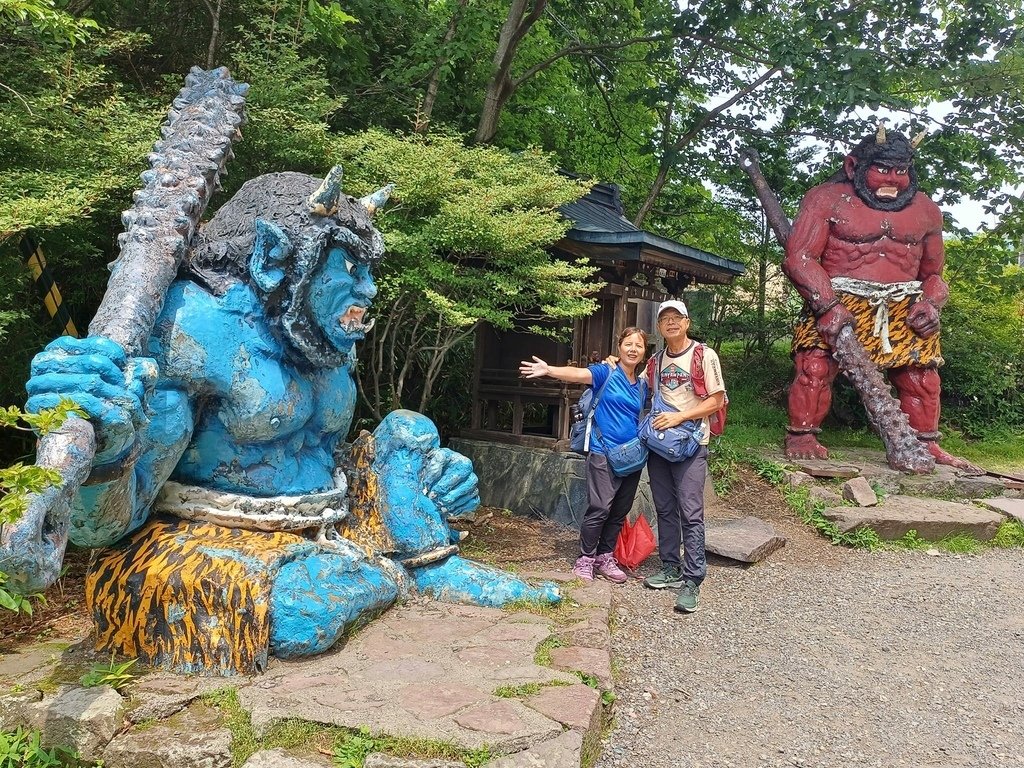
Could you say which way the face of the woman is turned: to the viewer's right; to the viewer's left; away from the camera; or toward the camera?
toward the camera

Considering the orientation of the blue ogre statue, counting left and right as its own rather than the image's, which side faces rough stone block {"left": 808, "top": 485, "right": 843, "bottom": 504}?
left

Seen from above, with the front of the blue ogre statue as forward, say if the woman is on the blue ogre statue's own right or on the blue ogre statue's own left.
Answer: on the blue ogre statue's own left

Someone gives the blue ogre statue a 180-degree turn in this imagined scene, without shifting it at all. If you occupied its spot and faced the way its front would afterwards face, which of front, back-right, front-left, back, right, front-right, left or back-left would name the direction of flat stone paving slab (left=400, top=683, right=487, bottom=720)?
back

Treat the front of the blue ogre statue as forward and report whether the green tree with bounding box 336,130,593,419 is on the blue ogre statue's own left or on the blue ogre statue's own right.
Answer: on the blue ogre statue's own left

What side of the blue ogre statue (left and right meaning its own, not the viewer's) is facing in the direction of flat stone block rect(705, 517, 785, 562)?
left

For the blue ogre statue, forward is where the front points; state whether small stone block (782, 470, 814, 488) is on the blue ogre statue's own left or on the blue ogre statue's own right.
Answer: on the blue ogre statue's own left

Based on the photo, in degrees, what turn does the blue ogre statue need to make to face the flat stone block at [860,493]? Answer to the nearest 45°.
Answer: approximately 90° to its left

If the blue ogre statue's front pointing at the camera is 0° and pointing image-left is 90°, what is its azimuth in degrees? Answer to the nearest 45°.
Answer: approximately 315°

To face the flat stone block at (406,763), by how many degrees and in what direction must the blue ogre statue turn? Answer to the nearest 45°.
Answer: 0° — it already faces it

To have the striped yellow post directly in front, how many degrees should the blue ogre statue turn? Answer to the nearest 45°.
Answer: approximately 180°

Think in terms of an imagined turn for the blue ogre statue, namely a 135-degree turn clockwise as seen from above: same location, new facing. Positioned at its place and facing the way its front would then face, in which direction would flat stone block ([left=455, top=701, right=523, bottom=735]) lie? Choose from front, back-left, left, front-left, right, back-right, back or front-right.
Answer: back-left
